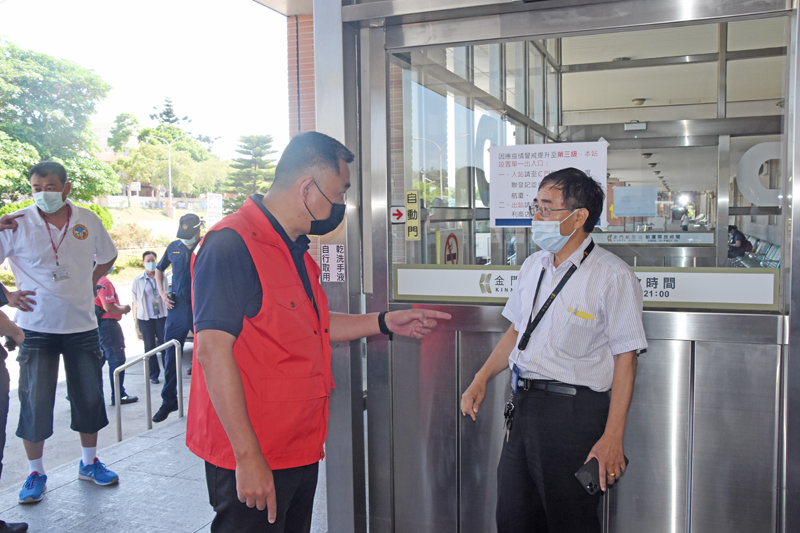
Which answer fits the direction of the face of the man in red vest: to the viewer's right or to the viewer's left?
to the viewer's right

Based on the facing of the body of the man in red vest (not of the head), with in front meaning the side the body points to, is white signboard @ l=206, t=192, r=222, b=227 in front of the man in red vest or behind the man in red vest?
behind

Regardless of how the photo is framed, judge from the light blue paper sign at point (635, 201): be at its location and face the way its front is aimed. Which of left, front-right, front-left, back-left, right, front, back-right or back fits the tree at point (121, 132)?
back-right

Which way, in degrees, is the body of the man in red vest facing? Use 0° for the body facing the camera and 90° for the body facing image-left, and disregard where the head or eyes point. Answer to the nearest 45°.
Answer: approximately 315°

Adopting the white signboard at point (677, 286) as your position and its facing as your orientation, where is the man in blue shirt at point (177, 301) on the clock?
The man in blue shirt is roughly at 4 o'clock from the white signboard.

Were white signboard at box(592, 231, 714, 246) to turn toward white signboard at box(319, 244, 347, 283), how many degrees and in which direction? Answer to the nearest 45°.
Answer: approximately 90° to its right

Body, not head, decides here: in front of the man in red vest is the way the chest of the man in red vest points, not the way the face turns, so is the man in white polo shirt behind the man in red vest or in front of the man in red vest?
behind

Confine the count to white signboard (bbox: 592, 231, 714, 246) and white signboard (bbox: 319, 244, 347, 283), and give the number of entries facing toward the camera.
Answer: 2

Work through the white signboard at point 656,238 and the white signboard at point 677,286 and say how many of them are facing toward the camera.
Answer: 2
